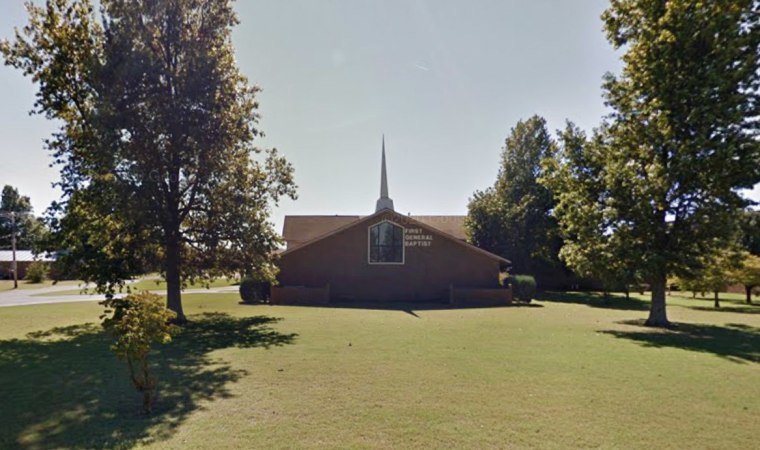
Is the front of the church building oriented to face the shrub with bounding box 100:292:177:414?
yes

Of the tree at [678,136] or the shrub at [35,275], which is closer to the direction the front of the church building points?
the tree

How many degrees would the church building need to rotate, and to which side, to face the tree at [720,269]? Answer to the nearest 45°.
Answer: approximately 45° to its left

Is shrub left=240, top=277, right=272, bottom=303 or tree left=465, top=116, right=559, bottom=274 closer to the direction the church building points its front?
the shrub

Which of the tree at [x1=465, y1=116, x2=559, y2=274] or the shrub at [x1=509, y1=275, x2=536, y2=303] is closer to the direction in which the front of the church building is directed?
the shrub

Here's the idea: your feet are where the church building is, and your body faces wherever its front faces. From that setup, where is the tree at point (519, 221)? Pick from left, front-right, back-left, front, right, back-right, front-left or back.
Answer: back-left

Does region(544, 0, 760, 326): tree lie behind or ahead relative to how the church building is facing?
ahead

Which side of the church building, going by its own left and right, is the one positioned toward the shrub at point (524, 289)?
left

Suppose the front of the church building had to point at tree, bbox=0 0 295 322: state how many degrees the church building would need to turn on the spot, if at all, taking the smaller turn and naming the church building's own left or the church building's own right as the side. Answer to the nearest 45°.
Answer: approximately 45° to the church building's own right

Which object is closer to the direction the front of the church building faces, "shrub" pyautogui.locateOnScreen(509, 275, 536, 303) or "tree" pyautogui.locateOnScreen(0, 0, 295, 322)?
the tree

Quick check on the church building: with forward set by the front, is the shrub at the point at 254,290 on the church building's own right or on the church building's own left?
on the church building's own right

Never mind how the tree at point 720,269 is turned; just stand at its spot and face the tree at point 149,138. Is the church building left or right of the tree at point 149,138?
right

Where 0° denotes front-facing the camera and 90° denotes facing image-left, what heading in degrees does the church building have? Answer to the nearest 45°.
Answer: approximately 0°

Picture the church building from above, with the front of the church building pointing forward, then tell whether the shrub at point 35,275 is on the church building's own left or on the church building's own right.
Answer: on the church building's own right
